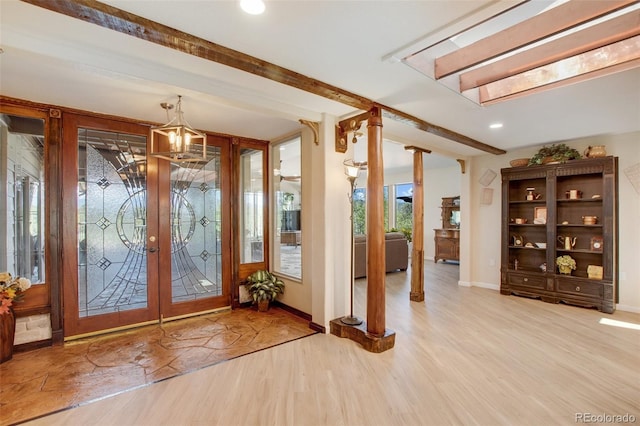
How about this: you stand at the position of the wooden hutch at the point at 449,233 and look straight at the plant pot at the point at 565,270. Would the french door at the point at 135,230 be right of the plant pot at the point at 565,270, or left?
right

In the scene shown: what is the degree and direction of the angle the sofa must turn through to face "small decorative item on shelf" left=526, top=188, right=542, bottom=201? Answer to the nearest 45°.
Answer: approximately 135° to its right

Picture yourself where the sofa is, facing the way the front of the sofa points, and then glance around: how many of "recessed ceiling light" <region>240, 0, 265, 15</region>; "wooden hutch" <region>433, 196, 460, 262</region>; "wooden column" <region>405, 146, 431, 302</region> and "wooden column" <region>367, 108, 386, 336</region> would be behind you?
3

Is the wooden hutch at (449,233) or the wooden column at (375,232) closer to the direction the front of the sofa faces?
the wooden hutch

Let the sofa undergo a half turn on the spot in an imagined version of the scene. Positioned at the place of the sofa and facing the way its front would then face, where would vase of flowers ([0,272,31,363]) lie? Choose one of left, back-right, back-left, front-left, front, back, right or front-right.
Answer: front-right

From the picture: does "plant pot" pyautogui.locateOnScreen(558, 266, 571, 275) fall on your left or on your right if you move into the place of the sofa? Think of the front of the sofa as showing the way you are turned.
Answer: on your right

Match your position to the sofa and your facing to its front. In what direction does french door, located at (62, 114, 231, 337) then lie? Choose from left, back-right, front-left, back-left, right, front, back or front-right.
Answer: back-left

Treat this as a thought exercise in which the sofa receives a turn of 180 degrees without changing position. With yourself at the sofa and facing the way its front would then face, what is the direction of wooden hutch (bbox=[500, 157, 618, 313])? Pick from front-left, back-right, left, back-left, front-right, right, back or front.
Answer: front-left

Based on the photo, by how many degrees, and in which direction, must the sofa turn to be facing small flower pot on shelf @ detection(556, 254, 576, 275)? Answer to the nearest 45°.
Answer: approximately 135° to its right

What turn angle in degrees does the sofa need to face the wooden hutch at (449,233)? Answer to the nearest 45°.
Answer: approximately 45° to its right

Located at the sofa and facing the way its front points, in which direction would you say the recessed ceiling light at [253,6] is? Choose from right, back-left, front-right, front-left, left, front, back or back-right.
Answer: back

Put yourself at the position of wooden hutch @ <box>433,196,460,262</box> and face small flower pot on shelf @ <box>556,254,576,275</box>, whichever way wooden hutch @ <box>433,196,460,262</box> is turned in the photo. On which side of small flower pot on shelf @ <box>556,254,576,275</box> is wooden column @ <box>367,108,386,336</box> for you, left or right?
right

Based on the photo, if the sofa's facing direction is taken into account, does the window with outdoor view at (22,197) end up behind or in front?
behind

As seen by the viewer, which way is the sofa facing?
away from the camera

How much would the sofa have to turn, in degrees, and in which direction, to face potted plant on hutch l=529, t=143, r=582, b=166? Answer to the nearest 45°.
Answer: approximately 135° to its right
